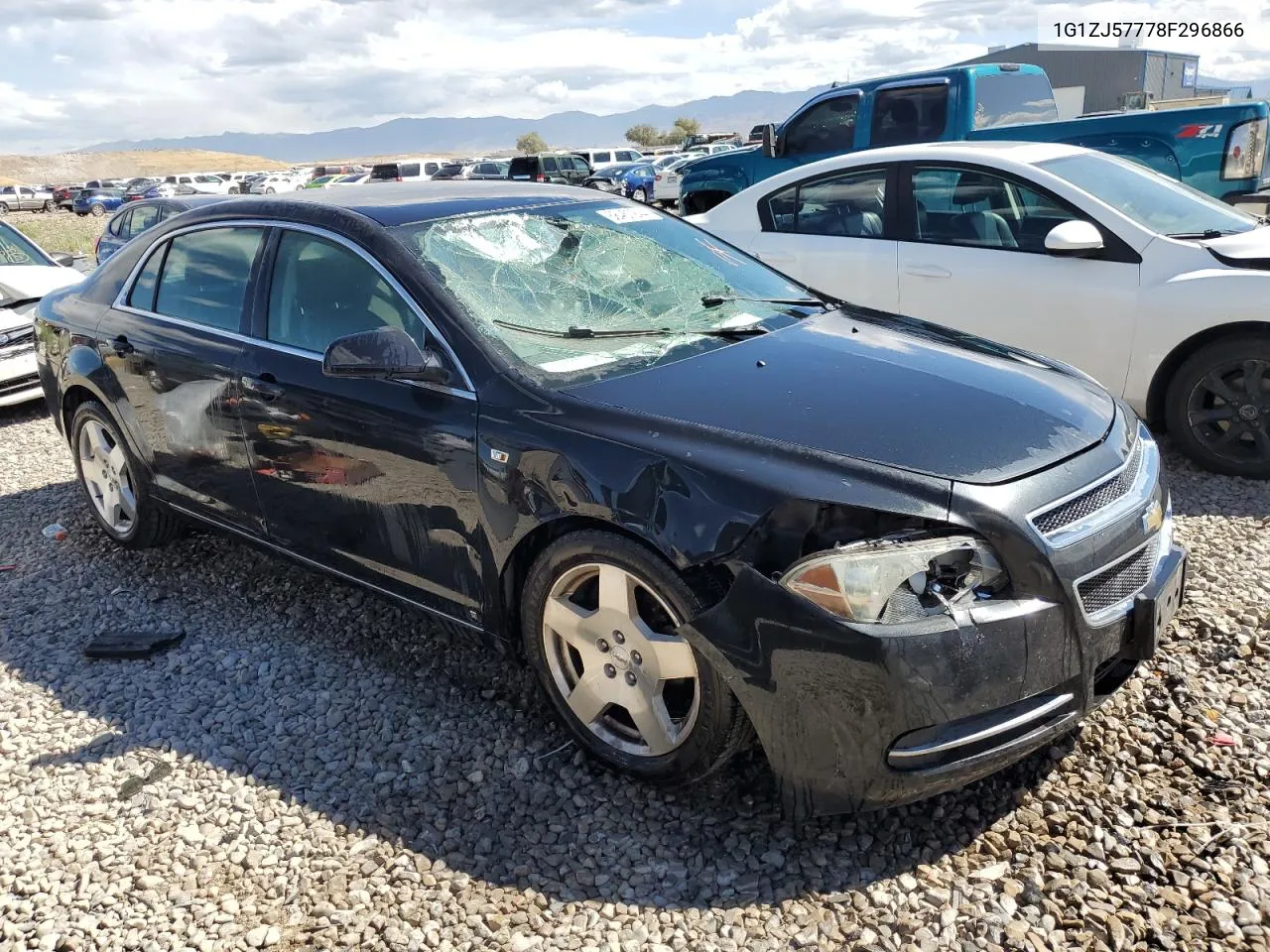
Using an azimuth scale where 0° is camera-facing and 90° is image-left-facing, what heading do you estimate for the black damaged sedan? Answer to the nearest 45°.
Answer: approximately 315°

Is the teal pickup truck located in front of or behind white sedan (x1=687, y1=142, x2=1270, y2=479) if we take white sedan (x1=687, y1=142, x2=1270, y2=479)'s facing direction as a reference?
behind

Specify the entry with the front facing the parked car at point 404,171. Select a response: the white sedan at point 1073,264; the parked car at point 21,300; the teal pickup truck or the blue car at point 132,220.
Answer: the teal pickup truck

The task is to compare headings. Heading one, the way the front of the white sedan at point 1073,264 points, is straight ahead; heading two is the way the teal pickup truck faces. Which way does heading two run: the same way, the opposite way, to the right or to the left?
the opposite way

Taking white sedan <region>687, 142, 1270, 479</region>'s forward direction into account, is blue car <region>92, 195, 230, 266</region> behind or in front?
behind

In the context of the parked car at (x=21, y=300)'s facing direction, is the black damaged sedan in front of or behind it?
in front

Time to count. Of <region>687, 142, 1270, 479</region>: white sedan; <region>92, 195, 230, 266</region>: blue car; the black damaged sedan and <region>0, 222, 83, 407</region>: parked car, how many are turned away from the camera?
0

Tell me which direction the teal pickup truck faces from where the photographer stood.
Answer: facing away from the viewer and to the left of the viewer

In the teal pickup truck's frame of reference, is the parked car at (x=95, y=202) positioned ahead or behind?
ahead

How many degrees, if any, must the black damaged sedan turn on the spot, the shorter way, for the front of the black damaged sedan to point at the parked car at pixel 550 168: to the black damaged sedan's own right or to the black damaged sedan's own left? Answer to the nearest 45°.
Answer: approximately 135° to the black damaged sedan's own left

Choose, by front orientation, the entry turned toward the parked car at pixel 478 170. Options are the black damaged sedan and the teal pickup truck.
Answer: the teal pickup truck

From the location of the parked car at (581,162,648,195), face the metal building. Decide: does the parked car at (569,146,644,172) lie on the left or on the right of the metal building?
left

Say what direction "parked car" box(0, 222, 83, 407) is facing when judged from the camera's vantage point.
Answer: facing the viewer and to the right of the viewer

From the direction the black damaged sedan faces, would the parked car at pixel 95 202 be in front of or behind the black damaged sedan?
behind
